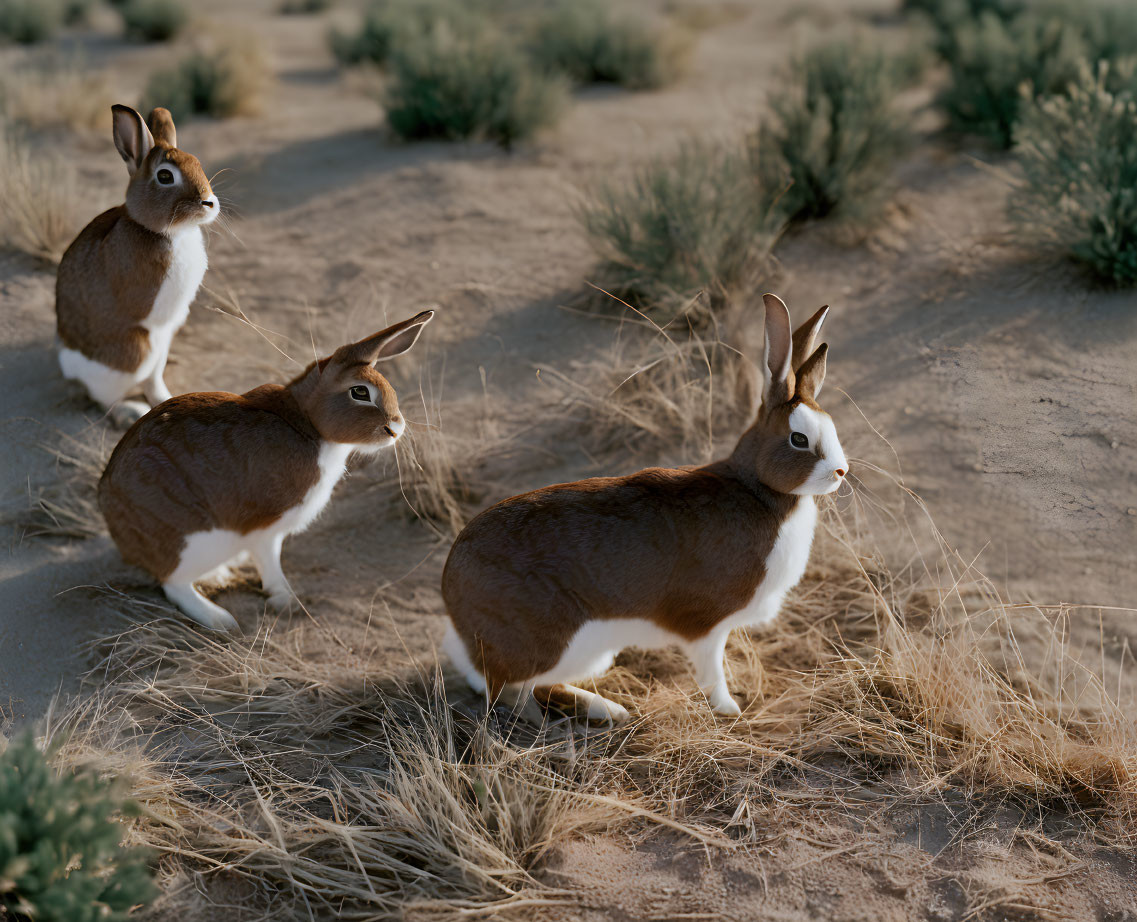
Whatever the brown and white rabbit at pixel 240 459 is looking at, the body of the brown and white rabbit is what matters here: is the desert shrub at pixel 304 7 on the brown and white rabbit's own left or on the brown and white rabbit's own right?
on the brown and white rabbit's own left

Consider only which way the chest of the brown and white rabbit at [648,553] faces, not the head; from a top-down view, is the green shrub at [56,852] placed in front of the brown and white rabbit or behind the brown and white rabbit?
behind

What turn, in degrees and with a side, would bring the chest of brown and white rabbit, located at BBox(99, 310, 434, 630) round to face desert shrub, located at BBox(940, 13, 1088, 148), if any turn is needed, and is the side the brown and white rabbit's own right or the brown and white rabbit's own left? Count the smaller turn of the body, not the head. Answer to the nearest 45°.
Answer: approximately 45° to the brown and white rabbit's own left

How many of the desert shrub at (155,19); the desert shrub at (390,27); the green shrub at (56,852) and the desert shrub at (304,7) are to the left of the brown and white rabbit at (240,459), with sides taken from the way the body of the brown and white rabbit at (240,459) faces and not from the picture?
3

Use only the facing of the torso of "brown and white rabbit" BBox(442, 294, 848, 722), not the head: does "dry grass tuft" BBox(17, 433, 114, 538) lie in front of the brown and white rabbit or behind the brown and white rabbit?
behind

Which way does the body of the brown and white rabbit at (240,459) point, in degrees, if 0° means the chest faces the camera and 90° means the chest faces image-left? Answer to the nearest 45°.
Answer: approximately 270°

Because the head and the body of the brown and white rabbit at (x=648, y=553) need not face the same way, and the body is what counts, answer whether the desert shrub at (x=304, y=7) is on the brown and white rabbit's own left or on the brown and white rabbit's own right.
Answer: on the brown and white rabbit's own left

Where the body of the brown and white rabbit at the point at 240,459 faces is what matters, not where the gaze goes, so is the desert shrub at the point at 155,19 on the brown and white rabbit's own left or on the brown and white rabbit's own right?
on the brown and white rabbit's own left

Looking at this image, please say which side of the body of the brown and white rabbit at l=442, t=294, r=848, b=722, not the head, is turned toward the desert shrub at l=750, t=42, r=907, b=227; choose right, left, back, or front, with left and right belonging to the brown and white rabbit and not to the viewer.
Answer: left

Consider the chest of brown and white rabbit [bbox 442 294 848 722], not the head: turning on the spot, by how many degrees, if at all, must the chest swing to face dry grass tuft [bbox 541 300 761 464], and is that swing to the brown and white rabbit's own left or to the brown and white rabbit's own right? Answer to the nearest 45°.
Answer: approximately 90° to the brown and white rabbit's own left

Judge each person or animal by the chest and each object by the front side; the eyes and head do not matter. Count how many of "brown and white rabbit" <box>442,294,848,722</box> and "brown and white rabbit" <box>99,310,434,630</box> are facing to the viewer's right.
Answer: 2

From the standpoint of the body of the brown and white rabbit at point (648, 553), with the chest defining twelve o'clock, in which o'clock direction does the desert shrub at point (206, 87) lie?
The desert shrub is roughly at 8 o'clock from the brown and white rabbit.

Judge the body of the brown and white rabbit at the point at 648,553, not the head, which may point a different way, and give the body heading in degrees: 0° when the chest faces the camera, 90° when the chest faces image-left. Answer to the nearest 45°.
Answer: approximately 270°
